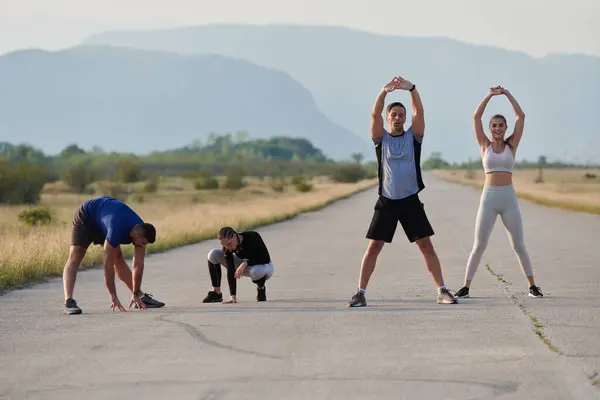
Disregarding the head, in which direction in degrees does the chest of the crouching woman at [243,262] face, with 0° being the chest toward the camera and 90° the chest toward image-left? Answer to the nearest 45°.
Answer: approximately 45°

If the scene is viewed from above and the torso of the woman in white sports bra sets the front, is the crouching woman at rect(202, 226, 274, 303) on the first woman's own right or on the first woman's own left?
on the first woman's own right

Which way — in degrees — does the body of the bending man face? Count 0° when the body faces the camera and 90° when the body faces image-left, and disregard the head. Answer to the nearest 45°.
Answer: approximately 315°

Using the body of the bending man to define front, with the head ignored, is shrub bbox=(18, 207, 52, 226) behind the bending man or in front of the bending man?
behind

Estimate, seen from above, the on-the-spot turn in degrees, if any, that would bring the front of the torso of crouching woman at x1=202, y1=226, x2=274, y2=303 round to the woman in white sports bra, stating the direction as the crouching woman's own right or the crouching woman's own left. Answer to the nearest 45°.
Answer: approximately 135° to the crouching woman's own left

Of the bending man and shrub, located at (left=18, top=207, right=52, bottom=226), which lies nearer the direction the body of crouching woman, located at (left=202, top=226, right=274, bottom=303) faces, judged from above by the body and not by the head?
the bending man

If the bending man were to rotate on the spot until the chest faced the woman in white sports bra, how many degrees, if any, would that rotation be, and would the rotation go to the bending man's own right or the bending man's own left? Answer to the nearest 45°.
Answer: approximately 45° to the bending man's own left

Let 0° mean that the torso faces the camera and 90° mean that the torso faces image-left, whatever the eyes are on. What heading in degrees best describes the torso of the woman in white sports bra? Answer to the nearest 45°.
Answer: approximately 0°

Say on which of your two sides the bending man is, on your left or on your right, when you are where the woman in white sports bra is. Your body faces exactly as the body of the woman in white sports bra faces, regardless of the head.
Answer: on your right
